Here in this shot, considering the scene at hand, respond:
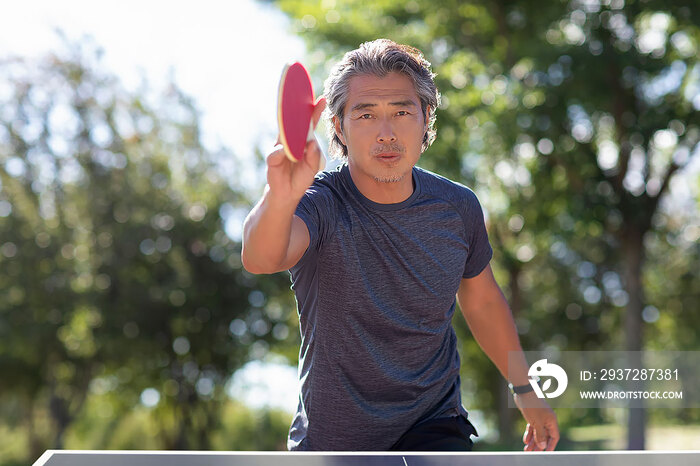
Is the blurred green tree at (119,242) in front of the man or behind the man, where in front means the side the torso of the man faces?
behind

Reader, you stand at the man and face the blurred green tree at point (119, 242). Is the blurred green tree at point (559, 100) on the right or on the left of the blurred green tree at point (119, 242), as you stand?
right

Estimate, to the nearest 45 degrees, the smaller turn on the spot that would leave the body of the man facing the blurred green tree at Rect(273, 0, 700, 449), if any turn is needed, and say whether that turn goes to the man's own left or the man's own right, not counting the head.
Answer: approximately 180°

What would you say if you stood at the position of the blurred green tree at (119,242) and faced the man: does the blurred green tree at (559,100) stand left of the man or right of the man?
left

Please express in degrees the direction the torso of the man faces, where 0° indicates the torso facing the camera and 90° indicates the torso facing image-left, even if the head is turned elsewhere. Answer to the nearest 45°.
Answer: approximately 0°
